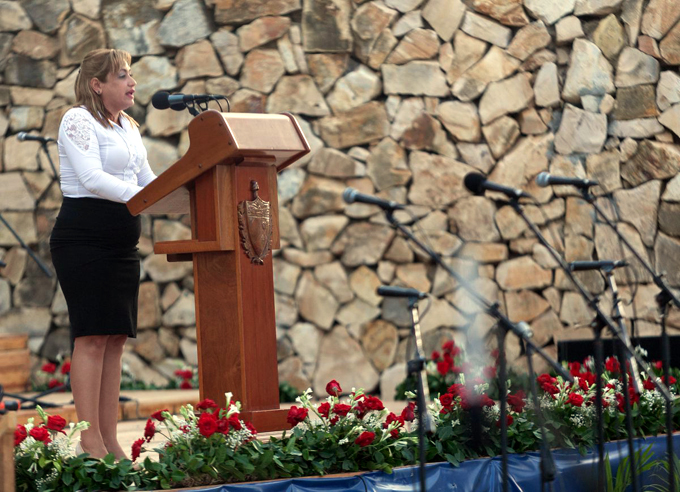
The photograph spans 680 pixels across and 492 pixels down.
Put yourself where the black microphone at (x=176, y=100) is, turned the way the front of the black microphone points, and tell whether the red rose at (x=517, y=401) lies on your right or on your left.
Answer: on your left

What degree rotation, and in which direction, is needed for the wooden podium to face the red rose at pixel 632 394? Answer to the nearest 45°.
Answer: approximately 45° to its left

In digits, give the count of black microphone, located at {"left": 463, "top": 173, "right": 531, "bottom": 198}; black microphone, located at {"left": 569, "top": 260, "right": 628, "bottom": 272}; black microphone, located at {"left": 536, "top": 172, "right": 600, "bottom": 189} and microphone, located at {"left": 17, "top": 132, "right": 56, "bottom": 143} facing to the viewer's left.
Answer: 4

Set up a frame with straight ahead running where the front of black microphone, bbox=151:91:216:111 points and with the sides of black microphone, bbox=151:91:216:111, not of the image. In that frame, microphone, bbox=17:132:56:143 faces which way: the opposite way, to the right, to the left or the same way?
the same way

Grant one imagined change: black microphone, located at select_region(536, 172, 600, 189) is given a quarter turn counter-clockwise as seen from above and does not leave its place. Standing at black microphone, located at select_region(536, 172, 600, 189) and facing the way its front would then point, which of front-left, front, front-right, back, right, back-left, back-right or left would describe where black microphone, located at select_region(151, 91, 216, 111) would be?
right

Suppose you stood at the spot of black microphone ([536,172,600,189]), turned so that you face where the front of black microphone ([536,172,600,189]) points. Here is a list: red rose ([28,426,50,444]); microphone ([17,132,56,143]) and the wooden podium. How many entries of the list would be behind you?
0

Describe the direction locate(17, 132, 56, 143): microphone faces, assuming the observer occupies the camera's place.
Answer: facing to the left of the viewer

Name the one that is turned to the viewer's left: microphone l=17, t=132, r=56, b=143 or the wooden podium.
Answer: the microphone

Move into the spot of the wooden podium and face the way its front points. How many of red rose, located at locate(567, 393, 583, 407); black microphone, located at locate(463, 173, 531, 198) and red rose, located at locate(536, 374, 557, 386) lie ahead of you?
3

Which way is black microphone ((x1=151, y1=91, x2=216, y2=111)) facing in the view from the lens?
facing to the left of the viewer

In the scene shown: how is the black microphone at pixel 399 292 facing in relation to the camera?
to the viewer's left

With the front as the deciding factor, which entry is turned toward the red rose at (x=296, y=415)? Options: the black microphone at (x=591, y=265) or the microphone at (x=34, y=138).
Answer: the black microphone

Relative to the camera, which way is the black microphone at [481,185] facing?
to the viewer's left

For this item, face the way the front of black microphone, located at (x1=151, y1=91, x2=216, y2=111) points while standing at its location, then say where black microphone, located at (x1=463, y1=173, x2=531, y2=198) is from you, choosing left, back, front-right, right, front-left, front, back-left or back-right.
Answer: back-left

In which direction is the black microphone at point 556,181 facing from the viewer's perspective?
to the viewer's left

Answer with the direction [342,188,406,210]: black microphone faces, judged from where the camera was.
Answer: facing to the left of the viewer

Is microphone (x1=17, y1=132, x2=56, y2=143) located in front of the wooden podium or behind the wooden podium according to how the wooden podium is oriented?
behind
